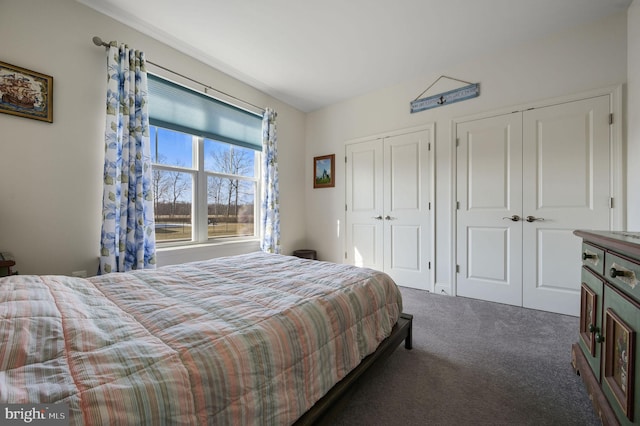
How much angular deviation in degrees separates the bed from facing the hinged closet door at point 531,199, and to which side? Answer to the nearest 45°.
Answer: approximately 45° to its right

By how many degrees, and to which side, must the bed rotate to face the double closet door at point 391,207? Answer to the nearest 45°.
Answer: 0° — it already faces it

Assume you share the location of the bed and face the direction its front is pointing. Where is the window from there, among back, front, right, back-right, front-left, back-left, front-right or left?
front-left

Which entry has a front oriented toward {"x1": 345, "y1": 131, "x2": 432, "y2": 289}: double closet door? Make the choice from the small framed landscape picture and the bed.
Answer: the bed

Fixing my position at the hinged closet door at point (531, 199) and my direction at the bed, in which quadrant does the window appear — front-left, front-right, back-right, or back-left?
front-right

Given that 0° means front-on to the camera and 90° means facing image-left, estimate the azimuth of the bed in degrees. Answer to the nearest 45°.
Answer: approximately 225°

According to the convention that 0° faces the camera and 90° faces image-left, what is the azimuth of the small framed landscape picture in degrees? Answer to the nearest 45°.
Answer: approximately 45°

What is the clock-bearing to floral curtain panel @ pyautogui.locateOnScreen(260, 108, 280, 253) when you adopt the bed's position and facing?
The floral curtain panel is roughly at 11 o'clock from the bed.

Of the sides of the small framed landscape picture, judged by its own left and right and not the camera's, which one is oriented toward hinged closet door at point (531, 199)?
left

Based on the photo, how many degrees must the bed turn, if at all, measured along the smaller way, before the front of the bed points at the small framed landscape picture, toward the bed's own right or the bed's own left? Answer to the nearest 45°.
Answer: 0° — it already faces it

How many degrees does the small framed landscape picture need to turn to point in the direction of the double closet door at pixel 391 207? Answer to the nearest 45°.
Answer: approximately 90° to its left

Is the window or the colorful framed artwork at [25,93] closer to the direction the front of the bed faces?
the window

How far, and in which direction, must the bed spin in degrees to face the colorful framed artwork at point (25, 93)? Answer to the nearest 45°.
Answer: approximately 90° to its left

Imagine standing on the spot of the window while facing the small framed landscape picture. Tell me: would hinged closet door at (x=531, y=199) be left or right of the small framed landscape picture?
right

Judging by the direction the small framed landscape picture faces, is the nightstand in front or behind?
in front
